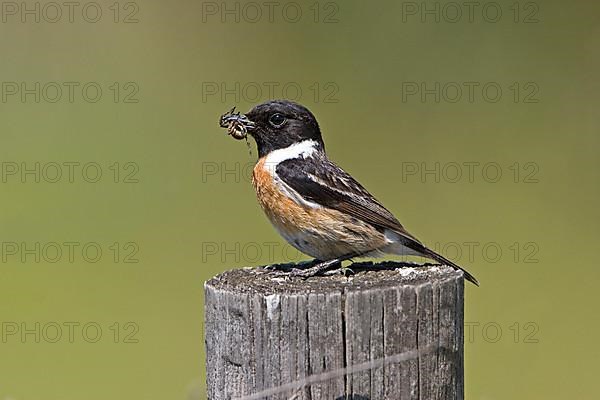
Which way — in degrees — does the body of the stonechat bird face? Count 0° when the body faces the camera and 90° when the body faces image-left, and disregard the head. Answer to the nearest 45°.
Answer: approximately 90°
